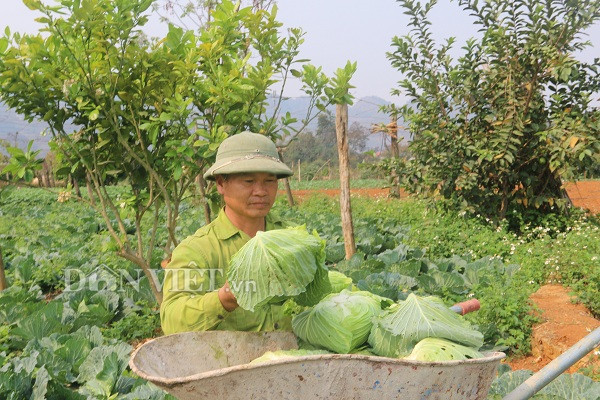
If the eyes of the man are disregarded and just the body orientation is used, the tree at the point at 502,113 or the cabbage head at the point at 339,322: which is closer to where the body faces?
the cabbage head

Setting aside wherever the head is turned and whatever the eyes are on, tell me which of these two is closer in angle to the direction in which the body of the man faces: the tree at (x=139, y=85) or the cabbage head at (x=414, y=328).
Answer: the cabbage head

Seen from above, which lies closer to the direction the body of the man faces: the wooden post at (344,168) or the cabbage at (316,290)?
the cabbage

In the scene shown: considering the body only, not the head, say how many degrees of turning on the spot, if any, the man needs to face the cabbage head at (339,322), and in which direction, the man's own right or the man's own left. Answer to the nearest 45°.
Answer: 0° — they already face it

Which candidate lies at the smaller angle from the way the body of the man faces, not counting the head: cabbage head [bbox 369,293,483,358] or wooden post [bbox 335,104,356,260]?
the cabbage head

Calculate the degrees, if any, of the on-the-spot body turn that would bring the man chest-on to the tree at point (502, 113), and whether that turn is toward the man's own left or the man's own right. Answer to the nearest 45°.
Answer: approximately 90° to the man's own left

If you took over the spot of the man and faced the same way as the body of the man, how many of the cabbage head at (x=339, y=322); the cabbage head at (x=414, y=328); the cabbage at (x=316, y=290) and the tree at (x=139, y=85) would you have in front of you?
3

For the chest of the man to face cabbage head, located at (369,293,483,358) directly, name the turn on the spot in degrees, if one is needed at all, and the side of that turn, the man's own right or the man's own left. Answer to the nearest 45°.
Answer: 0° — they already face it

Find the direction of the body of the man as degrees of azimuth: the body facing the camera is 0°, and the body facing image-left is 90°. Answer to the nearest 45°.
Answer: approximately 315°

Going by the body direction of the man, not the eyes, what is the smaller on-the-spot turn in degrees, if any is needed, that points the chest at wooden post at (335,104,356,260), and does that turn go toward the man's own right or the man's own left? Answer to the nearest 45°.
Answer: approximately 135° to the man's own left

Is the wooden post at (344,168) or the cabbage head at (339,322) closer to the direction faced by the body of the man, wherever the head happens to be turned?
the cabbage head
